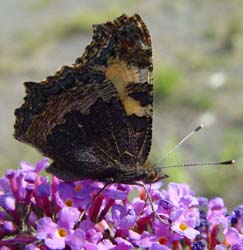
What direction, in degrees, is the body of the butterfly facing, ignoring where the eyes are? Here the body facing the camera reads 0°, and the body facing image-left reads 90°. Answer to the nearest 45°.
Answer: approximately 270°
